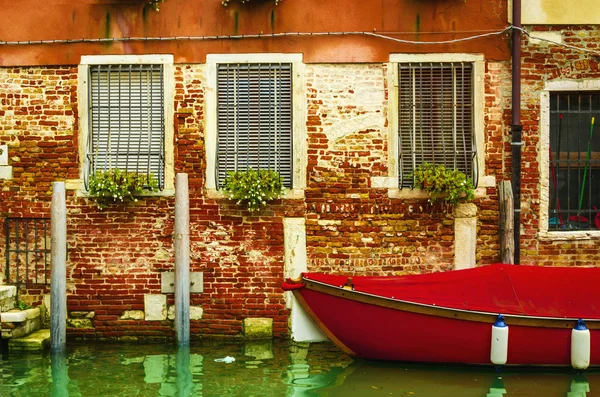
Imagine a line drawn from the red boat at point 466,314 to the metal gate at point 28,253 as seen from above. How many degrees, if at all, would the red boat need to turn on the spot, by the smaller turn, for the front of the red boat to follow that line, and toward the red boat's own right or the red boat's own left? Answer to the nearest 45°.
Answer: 0° — it already faces it

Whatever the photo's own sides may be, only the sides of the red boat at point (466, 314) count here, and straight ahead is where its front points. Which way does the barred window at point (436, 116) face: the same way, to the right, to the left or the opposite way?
to the left

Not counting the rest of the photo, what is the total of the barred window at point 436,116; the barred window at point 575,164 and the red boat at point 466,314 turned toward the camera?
2

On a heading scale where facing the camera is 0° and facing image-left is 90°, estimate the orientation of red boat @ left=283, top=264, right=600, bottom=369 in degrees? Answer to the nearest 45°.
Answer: approximately 90°

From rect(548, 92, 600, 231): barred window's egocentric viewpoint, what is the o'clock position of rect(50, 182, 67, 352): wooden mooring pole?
The wooden mooring pole is roughly at 2 o'clock from the barred window.

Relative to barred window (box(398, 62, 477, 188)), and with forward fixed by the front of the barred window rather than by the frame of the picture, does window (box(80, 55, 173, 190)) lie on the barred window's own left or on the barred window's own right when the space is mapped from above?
on the barred window's own right

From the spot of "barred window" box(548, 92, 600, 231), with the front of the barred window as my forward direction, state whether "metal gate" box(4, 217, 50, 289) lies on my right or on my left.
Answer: on my right

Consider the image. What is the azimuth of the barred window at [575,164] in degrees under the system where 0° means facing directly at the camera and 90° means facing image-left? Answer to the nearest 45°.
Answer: approximately 0°

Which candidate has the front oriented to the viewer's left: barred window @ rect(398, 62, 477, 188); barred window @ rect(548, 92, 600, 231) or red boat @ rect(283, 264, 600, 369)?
the red boat

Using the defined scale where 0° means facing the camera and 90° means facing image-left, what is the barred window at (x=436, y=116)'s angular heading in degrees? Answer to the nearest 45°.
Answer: approximately 0°
